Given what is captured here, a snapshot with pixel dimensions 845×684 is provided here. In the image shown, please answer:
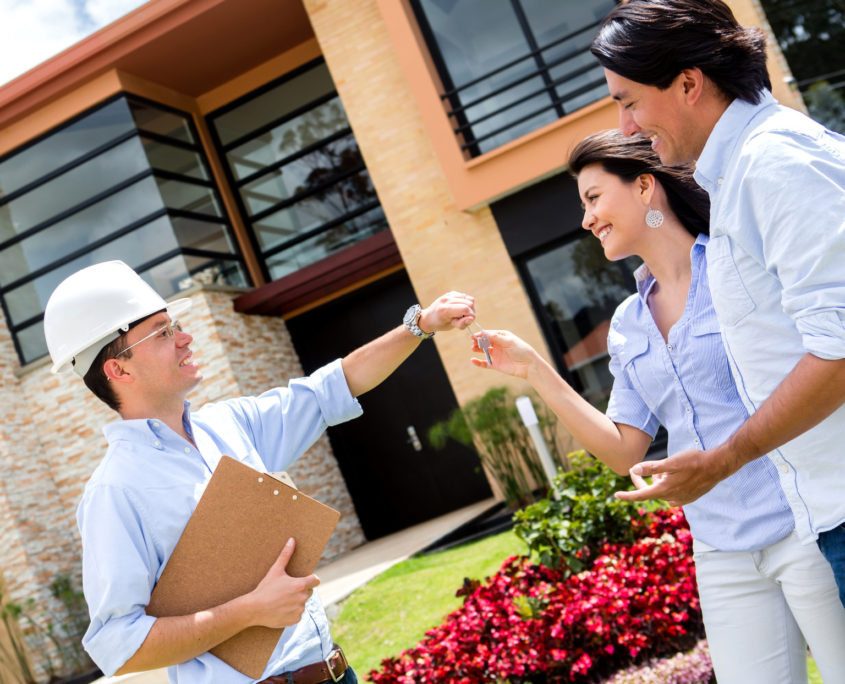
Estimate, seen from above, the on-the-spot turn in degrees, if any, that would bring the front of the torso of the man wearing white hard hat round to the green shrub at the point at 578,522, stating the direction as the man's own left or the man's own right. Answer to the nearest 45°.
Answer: approximately 90° to the man's own left

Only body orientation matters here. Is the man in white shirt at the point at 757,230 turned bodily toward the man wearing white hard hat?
yes

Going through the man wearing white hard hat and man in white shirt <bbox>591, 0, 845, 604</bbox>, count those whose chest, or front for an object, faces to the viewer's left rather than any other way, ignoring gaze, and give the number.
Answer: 1

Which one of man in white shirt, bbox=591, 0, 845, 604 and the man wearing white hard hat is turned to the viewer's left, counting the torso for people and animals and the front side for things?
the man in white shirt

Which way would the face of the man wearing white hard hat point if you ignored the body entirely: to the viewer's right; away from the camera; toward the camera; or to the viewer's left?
to the viewer's right

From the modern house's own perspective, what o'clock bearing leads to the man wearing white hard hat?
The man wearing white hard hat is roughly at 12 o'clock from the modern house.

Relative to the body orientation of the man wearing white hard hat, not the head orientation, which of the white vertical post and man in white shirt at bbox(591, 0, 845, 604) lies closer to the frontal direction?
the man in white shirt

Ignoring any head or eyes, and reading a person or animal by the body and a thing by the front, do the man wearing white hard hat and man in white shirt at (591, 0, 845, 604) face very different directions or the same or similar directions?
very different directions

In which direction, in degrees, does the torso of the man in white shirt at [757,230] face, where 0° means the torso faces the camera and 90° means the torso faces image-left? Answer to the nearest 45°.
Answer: approximately 90°

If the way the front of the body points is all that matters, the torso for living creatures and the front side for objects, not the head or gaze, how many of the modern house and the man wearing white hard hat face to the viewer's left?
0

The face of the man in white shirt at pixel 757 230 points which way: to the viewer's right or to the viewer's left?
to the viewer's left

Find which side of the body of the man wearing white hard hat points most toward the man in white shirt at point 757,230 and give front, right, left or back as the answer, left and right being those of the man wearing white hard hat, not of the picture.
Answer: front

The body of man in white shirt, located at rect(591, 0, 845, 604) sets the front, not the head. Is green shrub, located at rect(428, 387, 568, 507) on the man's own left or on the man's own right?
on the man's own right

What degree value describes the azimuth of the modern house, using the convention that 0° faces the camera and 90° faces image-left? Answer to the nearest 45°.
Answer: approximately 0°
